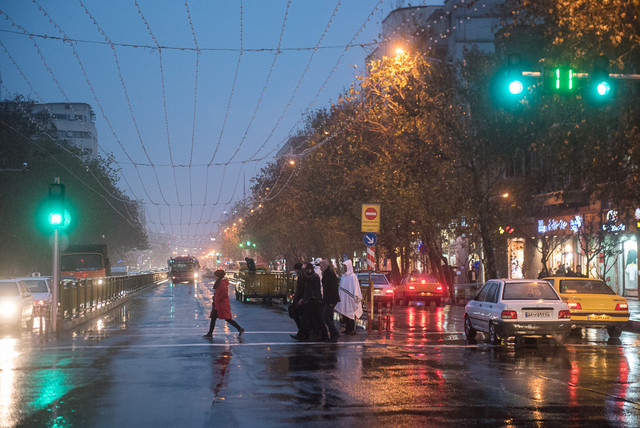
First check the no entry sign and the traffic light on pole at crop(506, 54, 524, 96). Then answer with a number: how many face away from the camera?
0

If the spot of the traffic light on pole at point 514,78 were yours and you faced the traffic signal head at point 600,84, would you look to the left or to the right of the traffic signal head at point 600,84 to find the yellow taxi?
left

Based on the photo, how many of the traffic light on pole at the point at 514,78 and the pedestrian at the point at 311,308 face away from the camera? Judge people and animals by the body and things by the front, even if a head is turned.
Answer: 0

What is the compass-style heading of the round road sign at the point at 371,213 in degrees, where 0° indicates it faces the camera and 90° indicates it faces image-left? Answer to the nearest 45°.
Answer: approximately 0°

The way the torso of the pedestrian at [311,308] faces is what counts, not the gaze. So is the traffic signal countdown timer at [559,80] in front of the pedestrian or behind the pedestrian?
behind

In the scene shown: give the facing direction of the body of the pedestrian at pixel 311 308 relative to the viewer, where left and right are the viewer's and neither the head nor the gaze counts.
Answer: facing to the left of the viewer

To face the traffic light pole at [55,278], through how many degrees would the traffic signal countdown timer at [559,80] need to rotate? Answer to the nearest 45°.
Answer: approximately 90° to its right

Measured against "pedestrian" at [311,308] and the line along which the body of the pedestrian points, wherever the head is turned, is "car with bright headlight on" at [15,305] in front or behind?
in front

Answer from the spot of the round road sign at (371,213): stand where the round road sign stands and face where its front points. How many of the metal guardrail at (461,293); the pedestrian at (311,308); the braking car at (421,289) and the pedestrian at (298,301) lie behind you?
2

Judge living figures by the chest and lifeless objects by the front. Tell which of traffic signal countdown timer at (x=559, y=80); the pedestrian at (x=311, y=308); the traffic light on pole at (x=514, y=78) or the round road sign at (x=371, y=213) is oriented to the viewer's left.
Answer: the pedestrian

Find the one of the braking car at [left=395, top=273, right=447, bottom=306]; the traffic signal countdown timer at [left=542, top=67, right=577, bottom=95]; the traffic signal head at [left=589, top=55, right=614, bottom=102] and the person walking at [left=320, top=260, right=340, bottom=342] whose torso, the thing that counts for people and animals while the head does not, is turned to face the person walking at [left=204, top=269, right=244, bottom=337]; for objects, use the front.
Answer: the person walking at [left=320, top=260, right=340, bottom=342]

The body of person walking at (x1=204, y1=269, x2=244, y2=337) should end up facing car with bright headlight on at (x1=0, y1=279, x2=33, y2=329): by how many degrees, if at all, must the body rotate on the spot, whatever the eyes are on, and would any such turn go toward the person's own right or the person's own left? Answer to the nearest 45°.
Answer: approximately 45° to the person's own right

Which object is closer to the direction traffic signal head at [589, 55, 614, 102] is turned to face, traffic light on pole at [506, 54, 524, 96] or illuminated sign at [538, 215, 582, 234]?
the traffic light on pole
